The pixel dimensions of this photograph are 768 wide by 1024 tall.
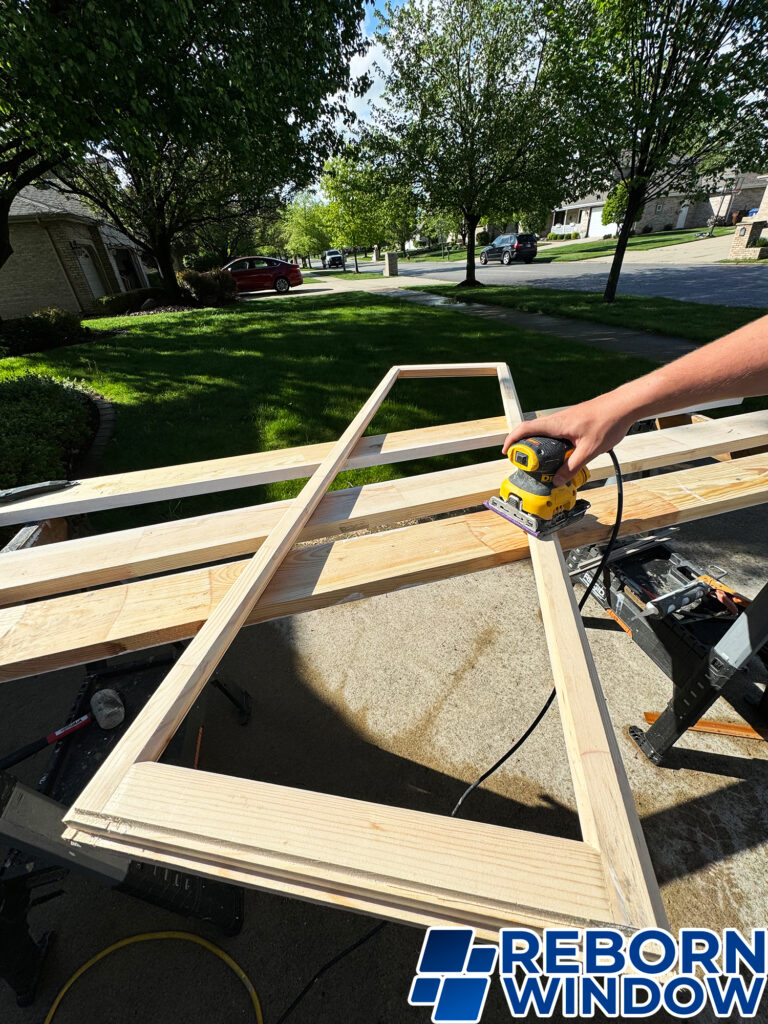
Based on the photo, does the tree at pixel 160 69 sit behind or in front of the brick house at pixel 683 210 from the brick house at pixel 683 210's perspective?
in front

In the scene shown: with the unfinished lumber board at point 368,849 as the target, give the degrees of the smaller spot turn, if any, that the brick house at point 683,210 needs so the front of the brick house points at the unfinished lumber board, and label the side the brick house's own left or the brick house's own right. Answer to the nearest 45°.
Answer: approximately 45° to the brick house's own left

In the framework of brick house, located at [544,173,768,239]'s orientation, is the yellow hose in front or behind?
in front

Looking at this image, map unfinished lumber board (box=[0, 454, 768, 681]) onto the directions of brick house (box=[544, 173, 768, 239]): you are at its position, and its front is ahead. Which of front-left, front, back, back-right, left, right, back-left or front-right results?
front-left

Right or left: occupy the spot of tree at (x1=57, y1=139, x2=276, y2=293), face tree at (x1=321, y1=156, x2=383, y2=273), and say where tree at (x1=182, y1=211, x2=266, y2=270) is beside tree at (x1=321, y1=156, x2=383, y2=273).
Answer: left

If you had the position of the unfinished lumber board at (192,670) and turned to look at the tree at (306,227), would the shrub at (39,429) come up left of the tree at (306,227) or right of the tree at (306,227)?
left

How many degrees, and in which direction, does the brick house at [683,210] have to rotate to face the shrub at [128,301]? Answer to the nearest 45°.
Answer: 0° — it already faces it

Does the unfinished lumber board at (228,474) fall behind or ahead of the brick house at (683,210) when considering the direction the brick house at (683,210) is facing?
ahead

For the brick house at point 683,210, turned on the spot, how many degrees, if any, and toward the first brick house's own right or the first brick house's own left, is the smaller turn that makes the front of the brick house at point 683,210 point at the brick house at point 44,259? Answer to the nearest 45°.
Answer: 0° — it already faces it

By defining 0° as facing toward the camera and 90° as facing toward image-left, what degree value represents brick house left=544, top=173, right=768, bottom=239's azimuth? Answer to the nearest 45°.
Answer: approximately 45°
